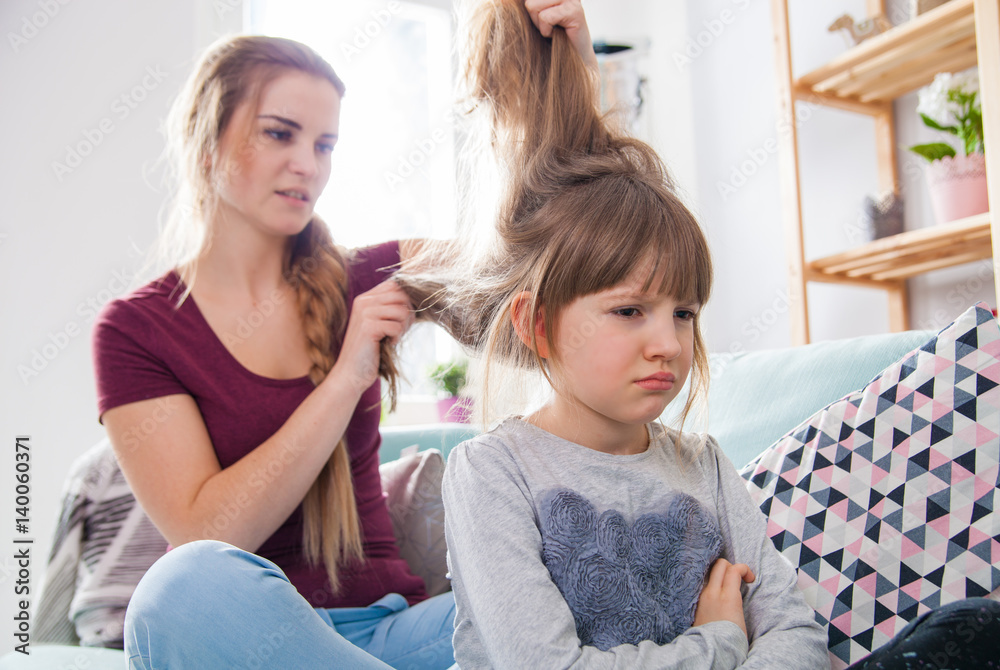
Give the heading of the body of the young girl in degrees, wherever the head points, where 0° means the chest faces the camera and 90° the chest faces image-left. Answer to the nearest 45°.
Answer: approximately 315°

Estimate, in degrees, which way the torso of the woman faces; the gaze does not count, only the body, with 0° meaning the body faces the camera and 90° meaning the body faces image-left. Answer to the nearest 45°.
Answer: approximately 315°

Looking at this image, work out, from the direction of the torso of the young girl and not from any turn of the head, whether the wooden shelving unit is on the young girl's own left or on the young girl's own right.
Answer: on the young girl's own left

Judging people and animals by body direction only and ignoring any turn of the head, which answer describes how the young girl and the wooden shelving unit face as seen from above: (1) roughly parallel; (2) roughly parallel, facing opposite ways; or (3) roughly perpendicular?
roughly perpendicular

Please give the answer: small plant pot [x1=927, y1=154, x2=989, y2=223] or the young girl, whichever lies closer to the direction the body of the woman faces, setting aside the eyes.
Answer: the young girl

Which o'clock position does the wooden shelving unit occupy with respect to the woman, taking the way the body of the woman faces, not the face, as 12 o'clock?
The wooden shelving unit is roughly at 10 o'clock from the woman.

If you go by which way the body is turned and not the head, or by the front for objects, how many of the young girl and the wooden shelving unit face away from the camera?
0

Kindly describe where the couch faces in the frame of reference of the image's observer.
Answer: facing the viewer

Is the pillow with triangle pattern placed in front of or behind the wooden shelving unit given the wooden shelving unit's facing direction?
in front

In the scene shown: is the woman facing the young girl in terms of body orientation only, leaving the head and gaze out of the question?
yes

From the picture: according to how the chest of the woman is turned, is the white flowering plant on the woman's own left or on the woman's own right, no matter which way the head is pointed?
on the woman's own left

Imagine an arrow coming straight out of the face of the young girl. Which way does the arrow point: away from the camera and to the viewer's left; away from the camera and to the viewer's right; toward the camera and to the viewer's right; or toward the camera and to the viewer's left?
toward the camera and to the viewer's right

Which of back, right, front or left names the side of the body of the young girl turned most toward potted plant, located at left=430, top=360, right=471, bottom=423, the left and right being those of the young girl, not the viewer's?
back

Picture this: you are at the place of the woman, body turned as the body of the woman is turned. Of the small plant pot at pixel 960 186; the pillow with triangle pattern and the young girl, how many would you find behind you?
0

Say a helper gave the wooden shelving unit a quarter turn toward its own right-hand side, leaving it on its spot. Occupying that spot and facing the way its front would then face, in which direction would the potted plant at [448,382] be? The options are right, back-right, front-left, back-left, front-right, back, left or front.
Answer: front-left

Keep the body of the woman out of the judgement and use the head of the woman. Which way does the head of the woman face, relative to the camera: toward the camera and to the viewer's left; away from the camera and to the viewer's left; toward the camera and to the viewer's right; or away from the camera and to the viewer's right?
toward the camera and to the viewer's right

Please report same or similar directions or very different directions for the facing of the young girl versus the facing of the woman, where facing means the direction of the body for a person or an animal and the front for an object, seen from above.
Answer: same or similar directions
